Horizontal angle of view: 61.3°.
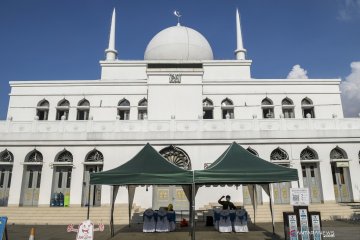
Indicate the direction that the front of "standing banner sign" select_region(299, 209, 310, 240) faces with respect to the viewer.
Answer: facing the viewer

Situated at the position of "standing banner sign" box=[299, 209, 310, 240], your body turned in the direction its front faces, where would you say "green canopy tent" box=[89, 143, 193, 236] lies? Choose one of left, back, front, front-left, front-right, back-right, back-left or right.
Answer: right

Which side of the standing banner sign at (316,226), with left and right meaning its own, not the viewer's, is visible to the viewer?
front

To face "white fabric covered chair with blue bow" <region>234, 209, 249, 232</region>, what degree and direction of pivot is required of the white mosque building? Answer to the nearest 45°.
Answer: approximately 45° to its left

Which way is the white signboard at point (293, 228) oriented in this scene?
toward the camera

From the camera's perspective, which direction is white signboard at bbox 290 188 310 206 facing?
toward the camera

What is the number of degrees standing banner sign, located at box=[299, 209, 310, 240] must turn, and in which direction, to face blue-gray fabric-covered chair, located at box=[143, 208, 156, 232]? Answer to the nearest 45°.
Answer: approximately 90° to its right

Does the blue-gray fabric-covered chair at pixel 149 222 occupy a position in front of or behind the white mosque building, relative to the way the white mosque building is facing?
in front

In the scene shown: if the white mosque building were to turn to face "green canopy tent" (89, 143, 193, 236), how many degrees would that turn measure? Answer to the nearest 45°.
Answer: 0° — it already faces it

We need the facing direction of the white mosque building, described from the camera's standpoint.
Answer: facing the viewer

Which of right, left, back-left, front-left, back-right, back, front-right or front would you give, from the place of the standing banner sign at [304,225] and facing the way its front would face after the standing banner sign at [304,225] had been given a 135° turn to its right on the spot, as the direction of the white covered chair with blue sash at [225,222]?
front

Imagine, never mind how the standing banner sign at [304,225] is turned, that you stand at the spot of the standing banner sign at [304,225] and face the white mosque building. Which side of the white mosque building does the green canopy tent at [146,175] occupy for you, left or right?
left

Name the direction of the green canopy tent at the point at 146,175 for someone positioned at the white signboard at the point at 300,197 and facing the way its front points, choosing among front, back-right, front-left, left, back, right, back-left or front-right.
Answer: right

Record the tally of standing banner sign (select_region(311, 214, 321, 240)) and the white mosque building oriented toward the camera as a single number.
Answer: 2

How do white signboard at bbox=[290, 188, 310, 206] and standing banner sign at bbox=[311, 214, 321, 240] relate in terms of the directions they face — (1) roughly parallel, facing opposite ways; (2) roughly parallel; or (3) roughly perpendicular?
roughly parallel
